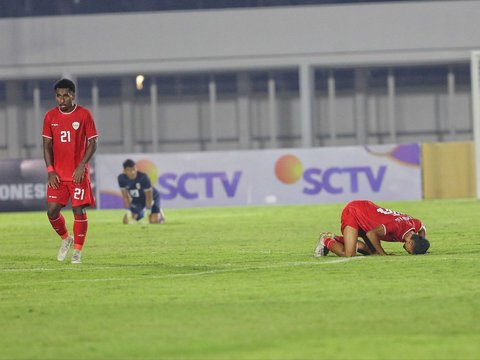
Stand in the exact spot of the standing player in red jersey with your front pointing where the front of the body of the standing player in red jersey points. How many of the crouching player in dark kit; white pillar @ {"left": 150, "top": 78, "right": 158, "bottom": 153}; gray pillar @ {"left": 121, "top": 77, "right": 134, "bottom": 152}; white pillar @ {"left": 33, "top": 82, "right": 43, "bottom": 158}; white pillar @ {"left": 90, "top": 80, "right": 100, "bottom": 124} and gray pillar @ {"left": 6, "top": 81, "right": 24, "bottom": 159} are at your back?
6

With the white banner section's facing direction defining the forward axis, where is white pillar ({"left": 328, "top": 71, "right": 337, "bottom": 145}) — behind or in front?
behind

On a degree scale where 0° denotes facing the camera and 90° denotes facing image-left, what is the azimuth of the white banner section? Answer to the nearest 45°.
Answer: approximately 0°

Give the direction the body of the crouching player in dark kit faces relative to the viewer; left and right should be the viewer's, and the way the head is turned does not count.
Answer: facing the viewer and to the left of the viewer

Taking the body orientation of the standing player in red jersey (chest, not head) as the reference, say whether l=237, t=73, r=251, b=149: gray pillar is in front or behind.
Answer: behind

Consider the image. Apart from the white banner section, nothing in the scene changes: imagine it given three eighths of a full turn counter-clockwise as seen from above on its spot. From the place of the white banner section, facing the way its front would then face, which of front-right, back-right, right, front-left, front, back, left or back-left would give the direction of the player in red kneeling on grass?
back-right

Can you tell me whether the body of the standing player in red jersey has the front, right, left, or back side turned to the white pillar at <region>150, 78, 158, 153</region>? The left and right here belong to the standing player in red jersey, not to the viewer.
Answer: back

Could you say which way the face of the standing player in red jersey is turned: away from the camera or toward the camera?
toward the camera

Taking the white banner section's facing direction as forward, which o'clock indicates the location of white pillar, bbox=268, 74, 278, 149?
The white pillar is roughly at 6 o'clock from the white banner section.

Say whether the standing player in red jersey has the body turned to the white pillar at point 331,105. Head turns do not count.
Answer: no

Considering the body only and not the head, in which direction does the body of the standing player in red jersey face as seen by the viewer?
toward the camera

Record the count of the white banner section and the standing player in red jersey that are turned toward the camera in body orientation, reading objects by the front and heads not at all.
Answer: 2

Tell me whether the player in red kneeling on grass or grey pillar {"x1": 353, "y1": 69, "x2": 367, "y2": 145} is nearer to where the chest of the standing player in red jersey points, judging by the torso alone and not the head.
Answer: the player in red kneeling on grass
